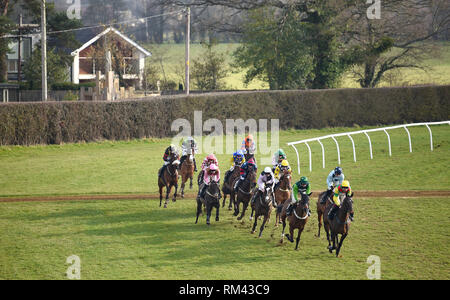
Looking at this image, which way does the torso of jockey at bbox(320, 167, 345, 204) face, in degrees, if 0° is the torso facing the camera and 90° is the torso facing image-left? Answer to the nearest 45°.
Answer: approximately 315°

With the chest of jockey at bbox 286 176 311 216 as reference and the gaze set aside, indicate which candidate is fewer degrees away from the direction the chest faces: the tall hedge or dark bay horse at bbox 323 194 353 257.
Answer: the dark bay horse

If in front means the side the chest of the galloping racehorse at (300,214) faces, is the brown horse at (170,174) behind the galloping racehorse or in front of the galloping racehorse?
behind

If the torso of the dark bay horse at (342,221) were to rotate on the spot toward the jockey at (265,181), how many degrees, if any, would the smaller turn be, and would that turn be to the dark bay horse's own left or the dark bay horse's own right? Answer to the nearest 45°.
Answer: approximately 180°

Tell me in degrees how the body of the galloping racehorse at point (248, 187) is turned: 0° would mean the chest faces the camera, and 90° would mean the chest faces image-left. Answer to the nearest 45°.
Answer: approximately 315°

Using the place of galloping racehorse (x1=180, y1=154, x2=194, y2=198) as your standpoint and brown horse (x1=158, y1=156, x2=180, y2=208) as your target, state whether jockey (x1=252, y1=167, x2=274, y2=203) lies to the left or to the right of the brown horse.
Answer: left

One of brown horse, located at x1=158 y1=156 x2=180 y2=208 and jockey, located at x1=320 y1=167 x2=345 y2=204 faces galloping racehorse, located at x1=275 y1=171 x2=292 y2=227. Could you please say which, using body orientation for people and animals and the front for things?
the brown horse

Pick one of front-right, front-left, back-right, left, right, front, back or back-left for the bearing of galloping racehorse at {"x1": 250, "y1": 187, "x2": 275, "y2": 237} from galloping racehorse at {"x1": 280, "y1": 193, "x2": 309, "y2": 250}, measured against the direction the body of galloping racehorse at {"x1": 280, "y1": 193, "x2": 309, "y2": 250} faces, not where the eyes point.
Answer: back
